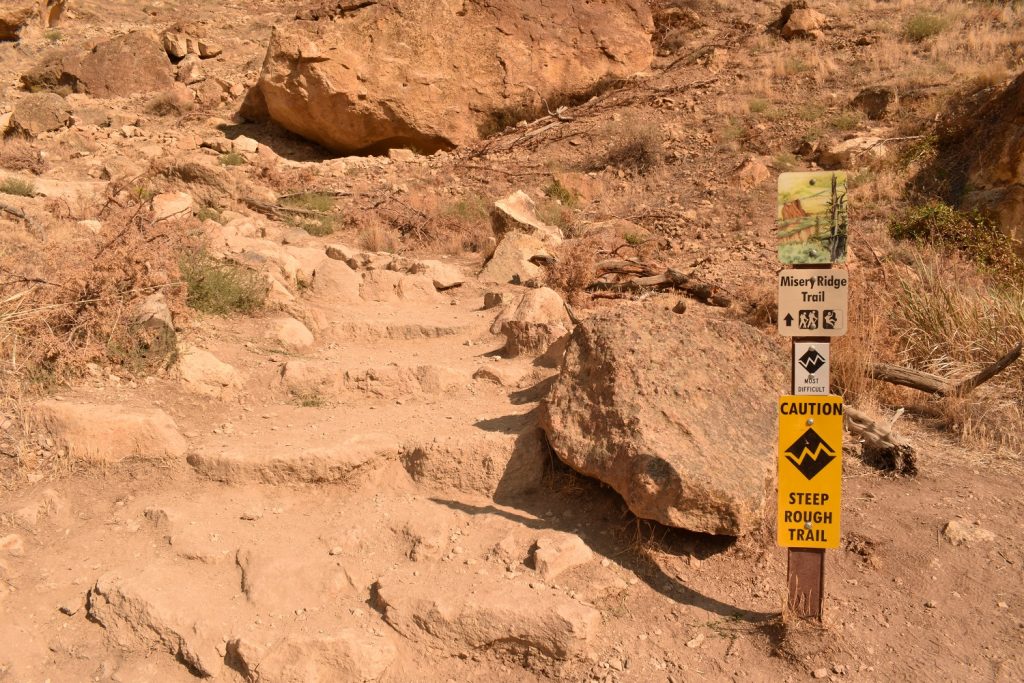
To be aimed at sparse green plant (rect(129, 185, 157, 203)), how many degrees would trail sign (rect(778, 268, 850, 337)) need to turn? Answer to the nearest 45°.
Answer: approximately 135° to its right

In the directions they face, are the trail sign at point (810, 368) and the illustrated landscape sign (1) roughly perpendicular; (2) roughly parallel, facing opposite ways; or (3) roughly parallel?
roughly parallel

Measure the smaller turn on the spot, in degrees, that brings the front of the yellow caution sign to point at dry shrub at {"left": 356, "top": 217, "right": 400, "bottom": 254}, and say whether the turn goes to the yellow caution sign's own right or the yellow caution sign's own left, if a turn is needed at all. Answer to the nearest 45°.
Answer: approximately 135° to the yellow caution sign's own right

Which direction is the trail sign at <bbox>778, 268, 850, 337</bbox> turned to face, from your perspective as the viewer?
facing the viewer

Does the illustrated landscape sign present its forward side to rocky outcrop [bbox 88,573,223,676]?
no

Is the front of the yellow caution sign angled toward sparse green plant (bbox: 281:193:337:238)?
no

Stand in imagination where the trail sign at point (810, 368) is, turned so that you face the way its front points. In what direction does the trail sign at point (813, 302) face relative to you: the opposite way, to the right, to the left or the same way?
the same way

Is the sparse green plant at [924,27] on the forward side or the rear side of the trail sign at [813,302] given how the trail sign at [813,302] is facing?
on the rear side

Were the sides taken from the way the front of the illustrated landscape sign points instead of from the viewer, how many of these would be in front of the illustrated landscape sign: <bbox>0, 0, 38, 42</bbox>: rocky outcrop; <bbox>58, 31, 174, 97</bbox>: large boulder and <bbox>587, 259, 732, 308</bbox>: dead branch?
0

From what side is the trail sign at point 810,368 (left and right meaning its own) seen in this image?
front

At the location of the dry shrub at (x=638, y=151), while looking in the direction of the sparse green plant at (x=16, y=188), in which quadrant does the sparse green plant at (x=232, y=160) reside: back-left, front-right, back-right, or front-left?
front-right

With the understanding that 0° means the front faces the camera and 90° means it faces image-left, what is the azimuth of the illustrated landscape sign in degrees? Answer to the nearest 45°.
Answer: approximately 0°

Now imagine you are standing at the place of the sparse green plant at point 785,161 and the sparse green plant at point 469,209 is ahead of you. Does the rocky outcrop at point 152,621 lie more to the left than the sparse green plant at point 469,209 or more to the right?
left

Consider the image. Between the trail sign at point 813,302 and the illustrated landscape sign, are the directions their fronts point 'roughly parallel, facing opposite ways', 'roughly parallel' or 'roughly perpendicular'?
roughly parallel

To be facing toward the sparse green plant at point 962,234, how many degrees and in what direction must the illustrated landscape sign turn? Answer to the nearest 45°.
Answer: approximately 180°

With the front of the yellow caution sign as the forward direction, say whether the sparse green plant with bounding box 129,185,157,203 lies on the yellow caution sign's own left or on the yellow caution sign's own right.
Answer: on the yellow caution sign's own right

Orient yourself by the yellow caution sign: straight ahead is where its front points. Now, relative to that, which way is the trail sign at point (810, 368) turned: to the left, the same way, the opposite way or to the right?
the same way
